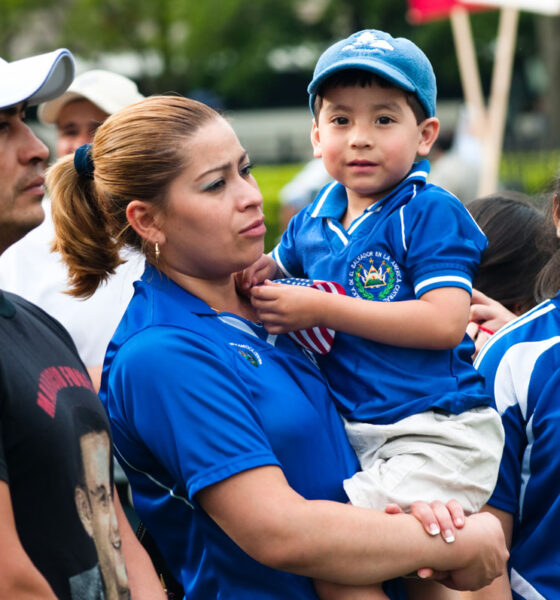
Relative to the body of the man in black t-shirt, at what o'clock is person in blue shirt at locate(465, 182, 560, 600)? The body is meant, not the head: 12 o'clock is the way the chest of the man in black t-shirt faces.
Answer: The person in blue shirt is roughly at 10 o'clock from the man in black t-shirt.

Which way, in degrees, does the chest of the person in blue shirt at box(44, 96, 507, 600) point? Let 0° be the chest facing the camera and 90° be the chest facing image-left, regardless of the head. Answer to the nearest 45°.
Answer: approximately 315°

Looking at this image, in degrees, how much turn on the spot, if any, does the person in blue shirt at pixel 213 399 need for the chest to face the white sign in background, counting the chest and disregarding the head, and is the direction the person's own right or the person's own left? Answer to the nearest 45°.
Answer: approximately 135° to the person's own left

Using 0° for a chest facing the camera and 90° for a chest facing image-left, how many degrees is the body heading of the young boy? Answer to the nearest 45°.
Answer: approximately 45°

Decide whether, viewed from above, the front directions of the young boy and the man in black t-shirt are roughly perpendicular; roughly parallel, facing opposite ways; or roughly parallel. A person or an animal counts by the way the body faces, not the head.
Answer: roughly perpendicular

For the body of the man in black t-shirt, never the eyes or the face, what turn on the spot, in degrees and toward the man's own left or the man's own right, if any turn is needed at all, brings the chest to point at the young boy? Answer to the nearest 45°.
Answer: approximately 90° to the man's own left

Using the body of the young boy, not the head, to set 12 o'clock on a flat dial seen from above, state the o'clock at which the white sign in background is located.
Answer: The white sign in background is roughly at 5 o'clock from the young boy.
